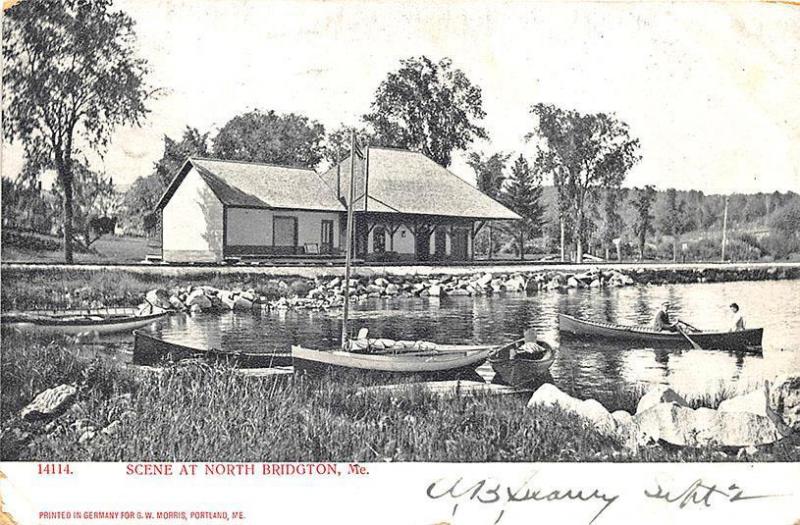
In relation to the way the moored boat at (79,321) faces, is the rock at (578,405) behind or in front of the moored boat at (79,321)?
in front

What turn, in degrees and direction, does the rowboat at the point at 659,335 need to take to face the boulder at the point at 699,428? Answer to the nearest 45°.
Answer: approximately 135° to its left

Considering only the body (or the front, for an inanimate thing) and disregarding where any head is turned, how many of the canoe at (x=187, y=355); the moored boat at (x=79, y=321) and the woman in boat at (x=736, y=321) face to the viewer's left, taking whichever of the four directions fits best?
2

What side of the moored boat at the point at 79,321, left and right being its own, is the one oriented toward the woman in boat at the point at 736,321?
front

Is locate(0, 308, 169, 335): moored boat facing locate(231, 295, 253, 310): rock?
yes

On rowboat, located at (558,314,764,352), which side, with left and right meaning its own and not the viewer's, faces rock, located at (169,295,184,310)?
front

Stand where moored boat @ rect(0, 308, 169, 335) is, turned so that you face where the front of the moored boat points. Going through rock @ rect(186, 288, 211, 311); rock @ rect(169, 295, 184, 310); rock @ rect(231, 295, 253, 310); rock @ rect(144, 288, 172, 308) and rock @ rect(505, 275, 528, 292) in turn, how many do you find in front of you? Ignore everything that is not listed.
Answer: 5

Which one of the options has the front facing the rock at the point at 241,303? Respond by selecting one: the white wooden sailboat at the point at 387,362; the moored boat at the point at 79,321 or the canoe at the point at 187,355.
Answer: the moored boat

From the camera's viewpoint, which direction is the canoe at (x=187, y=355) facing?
to the viewer's left

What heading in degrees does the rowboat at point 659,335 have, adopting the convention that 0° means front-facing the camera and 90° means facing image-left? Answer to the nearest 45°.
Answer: approximately 90°
